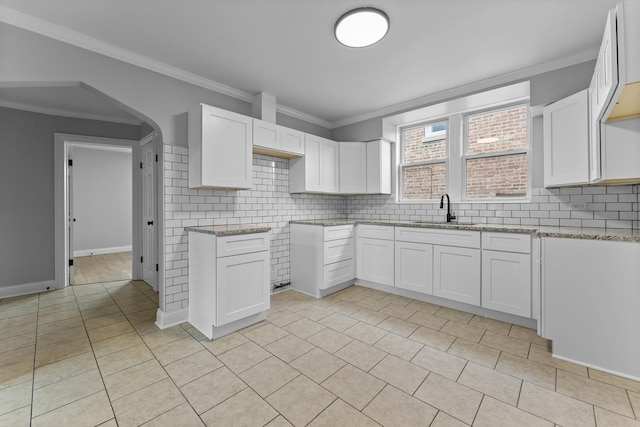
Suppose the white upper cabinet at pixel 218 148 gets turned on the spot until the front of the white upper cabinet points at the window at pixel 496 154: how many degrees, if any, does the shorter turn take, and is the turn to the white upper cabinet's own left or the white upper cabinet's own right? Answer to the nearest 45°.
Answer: approximately 45° to the white upper cabinet's own left

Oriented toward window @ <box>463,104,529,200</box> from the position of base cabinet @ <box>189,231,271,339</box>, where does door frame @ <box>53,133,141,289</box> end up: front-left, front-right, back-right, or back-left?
back-left

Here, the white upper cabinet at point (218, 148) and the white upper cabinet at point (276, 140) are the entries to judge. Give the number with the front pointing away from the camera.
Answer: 0

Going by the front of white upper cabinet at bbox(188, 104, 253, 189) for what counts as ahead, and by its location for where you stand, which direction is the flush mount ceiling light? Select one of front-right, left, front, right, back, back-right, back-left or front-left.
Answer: front

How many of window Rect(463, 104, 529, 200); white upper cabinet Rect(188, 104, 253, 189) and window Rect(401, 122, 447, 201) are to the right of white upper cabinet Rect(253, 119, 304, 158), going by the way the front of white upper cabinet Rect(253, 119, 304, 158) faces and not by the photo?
1

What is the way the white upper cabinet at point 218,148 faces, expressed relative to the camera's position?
facing the viewer and to the right of the viewer

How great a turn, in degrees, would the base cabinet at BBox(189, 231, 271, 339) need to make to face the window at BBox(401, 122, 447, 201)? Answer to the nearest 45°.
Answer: approximately 45° to its left

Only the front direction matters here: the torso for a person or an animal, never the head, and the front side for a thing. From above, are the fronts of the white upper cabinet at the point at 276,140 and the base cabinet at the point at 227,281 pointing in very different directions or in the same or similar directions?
same or similar directions

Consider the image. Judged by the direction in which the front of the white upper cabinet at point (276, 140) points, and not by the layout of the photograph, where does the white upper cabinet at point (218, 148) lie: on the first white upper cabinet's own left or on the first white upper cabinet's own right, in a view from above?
on the first white upper cabinet's own right

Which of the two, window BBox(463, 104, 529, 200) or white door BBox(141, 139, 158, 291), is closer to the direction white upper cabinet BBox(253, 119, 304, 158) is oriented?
the window

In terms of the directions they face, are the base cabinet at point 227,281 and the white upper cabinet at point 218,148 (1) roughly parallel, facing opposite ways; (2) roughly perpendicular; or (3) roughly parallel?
roughly parallel

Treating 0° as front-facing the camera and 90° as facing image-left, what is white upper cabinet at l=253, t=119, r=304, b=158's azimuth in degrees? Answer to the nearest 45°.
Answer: approximately 315°

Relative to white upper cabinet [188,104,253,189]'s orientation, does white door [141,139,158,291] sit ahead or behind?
behind

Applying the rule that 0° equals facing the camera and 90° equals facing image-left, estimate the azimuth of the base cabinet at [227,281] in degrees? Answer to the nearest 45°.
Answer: approximately 315°

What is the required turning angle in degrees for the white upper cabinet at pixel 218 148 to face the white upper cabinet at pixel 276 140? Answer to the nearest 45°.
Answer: approximately 90° to its left
